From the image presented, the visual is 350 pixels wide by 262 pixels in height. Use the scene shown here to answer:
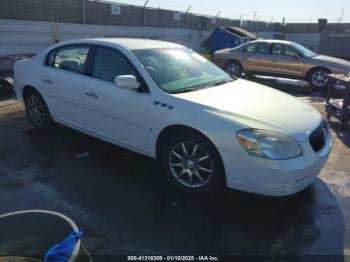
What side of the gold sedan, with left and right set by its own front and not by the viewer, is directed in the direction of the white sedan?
right

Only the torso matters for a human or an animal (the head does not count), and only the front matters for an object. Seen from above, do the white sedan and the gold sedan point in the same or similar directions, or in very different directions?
same or similar directions

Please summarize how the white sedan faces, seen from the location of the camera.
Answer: facing the viewer and to the right of the viewer

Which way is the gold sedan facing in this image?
to the viewer's right

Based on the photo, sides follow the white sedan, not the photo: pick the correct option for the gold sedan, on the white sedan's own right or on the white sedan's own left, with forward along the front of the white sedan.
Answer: on the white sedan's own left

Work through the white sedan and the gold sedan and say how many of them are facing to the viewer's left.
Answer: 0
